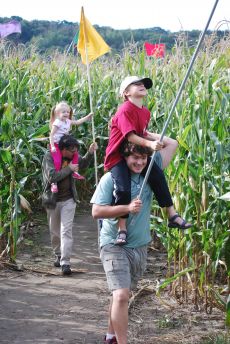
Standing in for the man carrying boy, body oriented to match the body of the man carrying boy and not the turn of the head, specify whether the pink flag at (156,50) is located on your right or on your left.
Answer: on your left

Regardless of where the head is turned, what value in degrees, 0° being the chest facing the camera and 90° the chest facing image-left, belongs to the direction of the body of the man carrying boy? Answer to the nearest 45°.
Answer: approximately 315°

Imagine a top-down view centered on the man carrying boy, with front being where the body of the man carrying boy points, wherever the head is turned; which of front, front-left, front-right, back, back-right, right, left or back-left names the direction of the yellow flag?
back-left

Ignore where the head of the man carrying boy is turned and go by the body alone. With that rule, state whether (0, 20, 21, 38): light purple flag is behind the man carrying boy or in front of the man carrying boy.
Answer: behind
